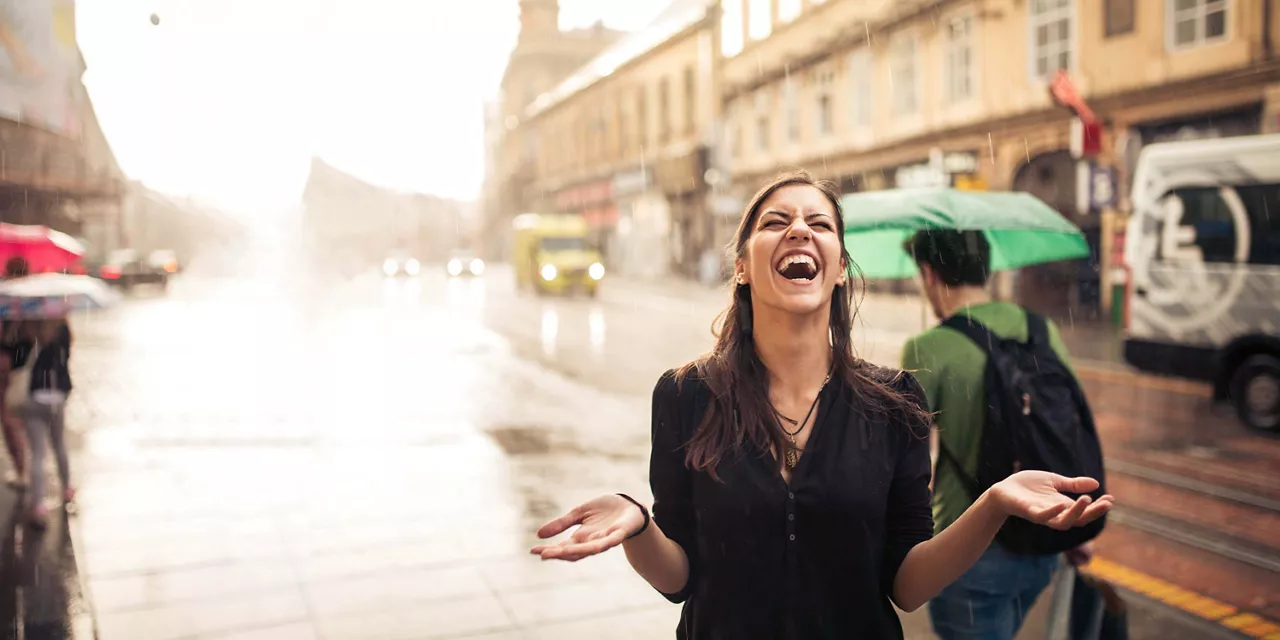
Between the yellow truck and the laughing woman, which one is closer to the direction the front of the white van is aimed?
the laughing woman

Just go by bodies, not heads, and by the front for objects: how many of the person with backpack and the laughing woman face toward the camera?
1

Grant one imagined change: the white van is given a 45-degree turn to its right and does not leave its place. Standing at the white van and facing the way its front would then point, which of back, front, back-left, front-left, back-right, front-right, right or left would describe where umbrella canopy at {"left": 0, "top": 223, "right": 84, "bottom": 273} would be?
front-right

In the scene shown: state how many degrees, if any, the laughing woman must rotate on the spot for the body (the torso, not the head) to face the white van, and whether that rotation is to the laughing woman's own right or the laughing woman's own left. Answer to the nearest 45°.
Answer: approximately 135° to the laughing woman's own left

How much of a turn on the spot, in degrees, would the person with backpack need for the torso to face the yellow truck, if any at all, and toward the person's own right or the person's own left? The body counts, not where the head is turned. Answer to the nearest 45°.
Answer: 0° — they already face it

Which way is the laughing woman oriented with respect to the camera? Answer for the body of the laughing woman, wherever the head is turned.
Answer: toward the camera

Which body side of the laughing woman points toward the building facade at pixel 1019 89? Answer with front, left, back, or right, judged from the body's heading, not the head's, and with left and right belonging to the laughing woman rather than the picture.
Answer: back

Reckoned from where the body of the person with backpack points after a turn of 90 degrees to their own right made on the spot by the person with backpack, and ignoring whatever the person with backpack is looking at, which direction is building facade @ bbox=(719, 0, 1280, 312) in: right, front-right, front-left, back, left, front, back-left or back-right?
front-left
